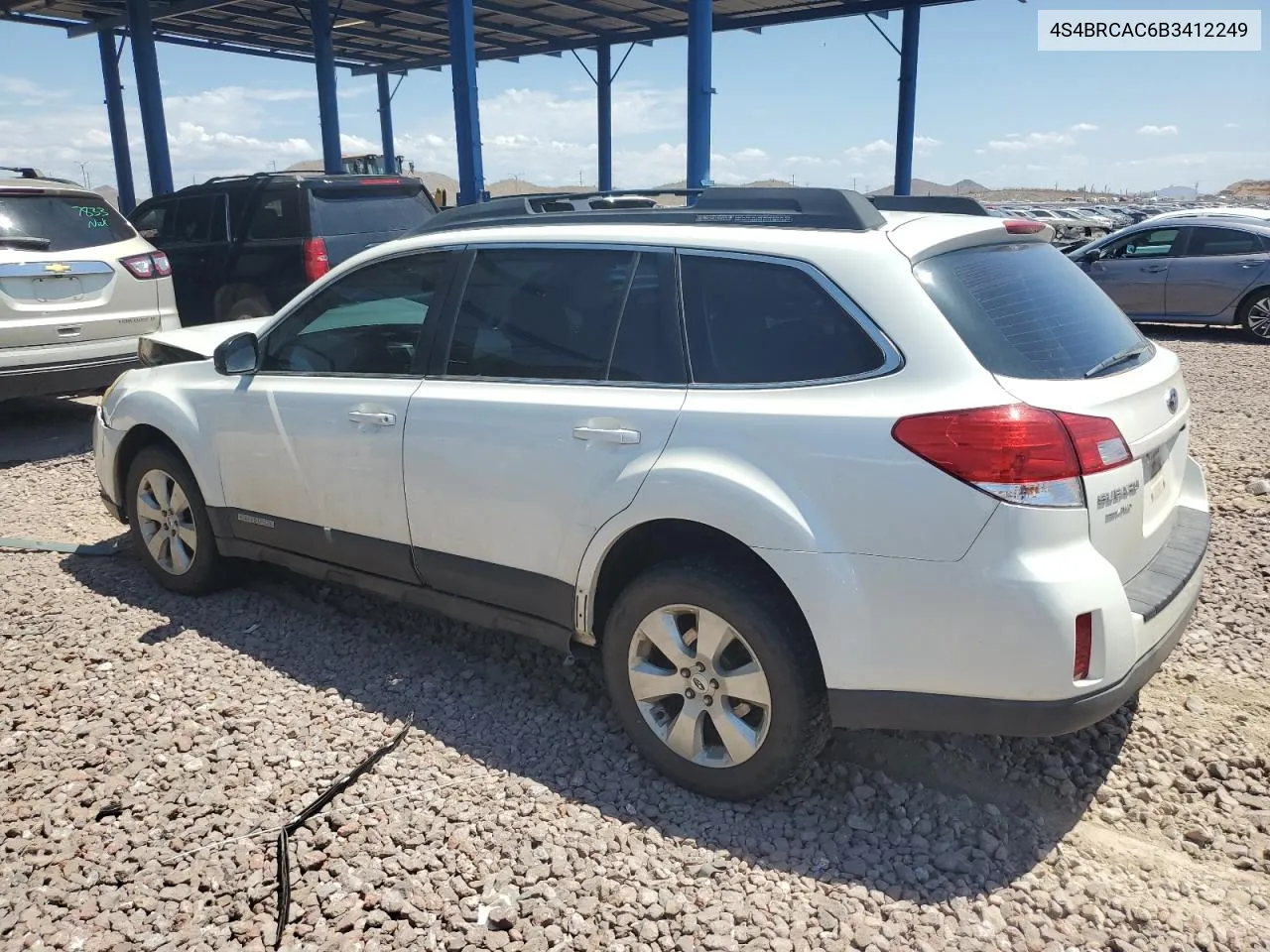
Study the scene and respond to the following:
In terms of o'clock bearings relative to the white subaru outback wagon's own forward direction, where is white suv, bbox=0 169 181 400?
The white suv is roughly at 12 o'clock from the white subaru outback wagon.

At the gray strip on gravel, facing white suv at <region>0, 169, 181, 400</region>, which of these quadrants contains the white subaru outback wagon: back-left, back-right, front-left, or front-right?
back-right

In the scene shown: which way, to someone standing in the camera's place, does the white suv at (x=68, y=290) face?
facing away from the viewer

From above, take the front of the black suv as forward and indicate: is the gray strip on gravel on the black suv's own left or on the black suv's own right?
on the black suv's own left

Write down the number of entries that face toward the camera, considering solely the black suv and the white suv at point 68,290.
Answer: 0

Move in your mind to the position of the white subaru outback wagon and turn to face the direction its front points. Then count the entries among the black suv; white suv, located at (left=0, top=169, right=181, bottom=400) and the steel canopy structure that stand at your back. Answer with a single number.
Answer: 0

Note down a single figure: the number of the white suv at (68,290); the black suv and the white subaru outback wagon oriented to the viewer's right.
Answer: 0

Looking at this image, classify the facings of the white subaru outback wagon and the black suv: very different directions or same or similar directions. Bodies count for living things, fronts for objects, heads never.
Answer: same or similar directions

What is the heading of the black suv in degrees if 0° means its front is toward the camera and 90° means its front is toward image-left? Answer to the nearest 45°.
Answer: approximately 135°

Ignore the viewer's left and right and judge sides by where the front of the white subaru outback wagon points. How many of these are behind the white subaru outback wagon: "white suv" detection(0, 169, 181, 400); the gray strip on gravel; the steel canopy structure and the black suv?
0

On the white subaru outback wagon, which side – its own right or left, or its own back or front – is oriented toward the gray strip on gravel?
front

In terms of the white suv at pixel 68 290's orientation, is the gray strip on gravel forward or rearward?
rearward

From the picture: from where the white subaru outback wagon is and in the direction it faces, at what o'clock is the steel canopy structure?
The steel canopy structure is roughly at 1 o'clock from the white subaru outback wagon.

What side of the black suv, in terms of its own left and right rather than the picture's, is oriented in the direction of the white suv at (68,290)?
left

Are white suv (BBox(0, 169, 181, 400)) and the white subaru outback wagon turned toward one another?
no

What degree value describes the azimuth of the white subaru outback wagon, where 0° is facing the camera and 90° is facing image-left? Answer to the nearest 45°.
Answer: approximately 135°
